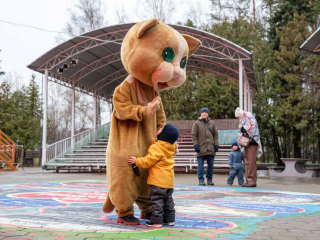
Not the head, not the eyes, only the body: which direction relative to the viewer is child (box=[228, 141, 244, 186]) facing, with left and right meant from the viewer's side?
facing the viewer

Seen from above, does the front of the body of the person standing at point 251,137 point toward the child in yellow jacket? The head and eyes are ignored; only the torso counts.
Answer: no

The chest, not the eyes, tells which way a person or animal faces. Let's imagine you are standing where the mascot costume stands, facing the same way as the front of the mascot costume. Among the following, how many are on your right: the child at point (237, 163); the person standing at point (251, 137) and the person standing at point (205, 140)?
0

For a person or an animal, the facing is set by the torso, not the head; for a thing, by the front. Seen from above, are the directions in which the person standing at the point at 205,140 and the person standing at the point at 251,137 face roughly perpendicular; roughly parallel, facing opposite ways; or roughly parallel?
roughly perpendicular

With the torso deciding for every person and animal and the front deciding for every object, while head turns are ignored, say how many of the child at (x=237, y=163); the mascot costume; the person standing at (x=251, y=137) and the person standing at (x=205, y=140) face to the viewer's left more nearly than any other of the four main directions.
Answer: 1

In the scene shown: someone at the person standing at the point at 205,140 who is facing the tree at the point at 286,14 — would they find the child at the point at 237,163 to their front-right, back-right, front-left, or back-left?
front-right

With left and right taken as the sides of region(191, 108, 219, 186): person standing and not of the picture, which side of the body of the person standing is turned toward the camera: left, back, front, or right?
front

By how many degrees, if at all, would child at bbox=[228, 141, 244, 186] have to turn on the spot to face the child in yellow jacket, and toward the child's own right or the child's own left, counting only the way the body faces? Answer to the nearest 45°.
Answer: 0° — they already face them

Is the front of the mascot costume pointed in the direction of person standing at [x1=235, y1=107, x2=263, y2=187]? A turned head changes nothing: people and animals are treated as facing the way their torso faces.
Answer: no

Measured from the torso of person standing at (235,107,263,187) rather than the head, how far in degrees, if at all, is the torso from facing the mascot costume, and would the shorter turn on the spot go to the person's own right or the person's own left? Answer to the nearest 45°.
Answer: approximately 90° to the person's own left

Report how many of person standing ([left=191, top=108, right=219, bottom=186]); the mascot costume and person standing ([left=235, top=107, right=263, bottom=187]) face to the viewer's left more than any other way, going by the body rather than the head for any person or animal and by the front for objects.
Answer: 1

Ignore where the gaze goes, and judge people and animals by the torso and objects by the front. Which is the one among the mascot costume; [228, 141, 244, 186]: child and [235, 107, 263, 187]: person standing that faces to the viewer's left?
the person standing

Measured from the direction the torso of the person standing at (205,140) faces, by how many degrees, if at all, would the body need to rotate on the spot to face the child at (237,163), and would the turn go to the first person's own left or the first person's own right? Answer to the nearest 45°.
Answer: approximately 135° to the first person's own left

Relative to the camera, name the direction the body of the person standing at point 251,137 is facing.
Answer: to the viewer's left

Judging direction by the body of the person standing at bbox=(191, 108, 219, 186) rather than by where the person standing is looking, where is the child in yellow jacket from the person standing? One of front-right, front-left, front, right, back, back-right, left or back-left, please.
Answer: front

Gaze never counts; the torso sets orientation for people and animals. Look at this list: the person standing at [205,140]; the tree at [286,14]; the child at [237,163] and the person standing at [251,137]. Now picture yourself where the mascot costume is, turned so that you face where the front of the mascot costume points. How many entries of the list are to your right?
0

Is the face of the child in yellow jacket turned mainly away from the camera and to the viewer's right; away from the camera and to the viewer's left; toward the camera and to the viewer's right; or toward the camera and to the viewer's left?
away from the camera and to the viewer's left

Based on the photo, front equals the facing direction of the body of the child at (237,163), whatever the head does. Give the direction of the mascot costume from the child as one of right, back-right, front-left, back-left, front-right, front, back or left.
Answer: front
